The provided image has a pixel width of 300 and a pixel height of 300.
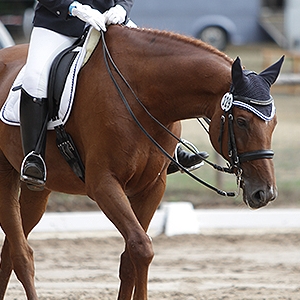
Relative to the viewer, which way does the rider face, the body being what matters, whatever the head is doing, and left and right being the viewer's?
facing the viewer and to the right of the viewer
